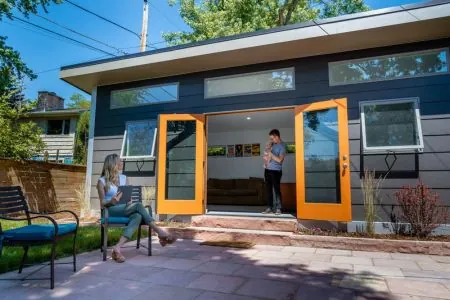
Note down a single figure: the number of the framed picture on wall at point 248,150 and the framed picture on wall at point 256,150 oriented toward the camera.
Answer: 2

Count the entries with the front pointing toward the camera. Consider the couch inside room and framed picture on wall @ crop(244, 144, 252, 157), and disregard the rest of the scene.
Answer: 2

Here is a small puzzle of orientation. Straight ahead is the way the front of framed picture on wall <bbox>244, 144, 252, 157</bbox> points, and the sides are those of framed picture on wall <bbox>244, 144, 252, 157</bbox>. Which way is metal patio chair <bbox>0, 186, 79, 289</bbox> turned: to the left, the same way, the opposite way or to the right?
to the left

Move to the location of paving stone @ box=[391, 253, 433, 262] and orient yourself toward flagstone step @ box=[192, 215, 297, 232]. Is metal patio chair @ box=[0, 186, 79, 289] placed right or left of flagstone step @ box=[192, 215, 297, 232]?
left

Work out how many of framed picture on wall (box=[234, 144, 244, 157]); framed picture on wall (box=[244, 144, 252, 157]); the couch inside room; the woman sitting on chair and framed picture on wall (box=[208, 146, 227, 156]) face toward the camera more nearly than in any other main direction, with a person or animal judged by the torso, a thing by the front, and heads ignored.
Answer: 4

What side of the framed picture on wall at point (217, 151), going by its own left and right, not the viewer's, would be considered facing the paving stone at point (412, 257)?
front

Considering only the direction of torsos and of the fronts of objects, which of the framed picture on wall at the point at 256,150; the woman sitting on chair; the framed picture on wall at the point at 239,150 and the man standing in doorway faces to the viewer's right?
the woman sitting on chair

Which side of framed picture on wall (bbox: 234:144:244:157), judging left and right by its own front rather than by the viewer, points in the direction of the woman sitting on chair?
front

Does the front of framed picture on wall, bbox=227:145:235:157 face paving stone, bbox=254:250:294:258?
yes

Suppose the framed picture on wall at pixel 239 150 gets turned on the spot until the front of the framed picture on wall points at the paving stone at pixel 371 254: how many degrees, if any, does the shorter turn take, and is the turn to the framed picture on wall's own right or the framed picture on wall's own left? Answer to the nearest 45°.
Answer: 0° — it already faces it

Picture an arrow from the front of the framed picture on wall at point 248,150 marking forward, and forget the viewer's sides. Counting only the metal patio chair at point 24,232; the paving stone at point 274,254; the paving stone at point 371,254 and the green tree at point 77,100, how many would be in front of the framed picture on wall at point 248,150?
3

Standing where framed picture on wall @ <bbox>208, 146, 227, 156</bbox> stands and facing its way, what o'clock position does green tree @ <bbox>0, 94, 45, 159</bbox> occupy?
The green tree is roughly at 2 o'clock from the framed picture on wall.

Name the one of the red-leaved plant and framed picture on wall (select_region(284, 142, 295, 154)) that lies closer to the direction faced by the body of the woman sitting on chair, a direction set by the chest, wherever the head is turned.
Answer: the red-leaved plant

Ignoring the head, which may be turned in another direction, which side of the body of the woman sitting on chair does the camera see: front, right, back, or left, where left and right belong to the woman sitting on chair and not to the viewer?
right

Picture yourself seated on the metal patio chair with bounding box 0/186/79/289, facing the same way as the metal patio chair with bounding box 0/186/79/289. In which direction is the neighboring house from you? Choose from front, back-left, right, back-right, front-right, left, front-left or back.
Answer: back-left

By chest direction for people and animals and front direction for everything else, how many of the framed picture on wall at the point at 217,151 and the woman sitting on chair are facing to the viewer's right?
1

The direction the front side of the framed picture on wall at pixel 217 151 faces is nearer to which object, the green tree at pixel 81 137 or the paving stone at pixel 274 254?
the paving stone

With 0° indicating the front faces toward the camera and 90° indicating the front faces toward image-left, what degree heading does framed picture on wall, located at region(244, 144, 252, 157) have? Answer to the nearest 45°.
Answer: approximately 0°

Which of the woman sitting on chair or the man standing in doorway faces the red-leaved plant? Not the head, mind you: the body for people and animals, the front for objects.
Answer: the woman sitting on chair
